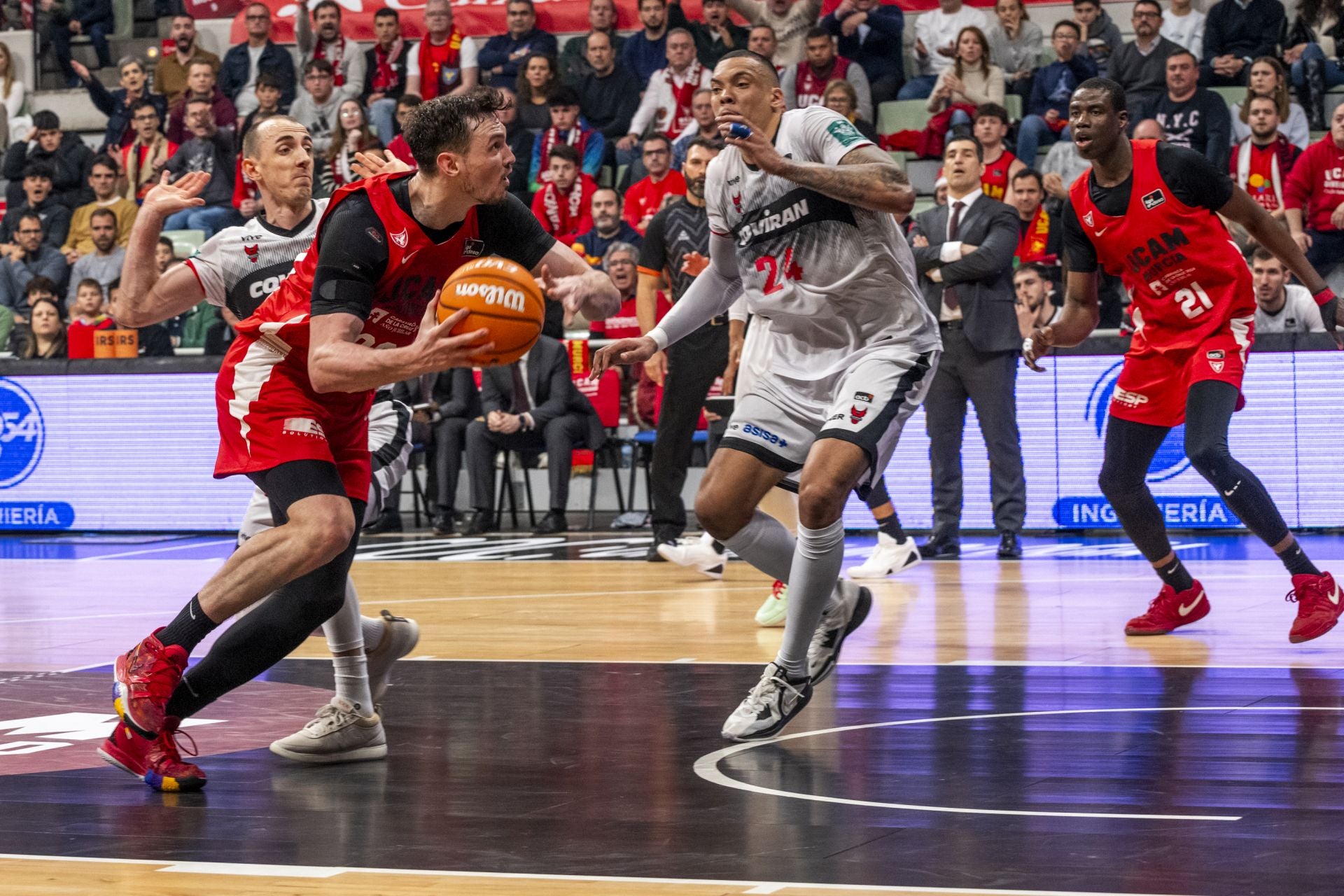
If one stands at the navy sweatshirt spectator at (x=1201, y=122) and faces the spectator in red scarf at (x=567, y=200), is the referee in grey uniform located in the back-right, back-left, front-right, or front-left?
front-left

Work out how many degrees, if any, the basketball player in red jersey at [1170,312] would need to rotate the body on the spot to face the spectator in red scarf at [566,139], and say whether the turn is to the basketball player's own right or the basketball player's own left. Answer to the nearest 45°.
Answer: approximately 90° to the basketball player's own right

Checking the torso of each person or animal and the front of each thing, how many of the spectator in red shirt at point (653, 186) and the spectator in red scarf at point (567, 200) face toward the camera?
2

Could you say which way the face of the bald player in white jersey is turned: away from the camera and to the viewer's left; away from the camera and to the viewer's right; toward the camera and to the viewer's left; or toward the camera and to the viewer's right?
toward the camera and to the viewer's right

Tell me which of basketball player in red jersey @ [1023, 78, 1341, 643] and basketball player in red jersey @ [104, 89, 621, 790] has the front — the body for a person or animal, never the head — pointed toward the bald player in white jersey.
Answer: basketball player in red jersey @ [1023, 78, 1341, 643]

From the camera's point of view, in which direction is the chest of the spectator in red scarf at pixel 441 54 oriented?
toward the camera

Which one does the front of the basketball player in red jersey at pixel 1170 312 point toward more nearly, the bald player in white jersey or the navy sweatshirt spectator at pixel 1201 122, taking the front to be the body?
the bald player in white jersey

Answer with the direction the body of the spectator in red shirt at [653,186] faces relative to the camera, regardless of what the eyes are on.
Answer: toward the camera

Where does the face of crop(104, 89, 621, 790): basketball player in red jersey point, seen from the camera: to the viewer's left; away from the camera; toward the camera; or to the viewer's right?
to the viewer's right

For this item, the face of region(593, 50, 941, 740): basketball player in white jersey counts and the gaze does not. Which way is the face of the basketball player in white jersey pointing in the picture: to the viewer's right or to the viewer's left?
to the viewer's left

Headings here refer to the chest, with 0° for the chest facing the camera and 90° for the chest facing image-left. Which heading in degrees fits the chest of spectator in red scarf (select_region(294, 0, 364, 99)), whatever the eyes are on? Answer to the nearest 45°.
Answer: approximately 0°

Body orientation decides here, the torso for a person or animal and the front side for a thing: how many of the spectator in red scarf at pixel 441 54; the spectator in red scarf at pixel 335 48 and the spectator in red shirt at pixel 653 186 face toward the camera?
3

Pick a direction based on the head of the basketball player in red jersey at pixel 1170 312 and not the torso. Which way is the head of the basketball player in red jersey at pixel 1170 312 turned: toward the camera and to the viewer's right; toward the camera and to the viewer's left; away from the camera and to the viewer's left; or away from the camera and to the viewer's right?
toward the camera and to the viewer's left

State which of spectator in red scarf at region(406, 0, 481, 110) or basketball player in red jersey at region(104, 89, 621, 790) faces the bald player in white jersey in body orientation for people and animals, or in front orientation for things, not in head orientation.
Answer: the spectator in red scarf

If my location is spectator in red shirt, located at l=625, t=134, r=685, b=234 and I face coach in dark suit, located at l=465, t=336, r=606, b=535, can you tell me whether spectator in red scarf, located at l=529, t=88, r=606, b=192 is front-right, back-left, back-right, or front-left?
back-right

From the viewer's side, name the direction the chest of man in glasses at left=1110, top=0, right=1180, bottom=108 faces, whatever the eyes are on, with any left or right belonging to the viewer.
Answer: facing the viewer

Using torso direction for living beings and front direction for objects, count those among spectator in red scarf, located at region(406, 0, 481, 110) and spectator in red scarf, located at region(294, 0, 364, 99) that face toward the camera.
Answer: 2

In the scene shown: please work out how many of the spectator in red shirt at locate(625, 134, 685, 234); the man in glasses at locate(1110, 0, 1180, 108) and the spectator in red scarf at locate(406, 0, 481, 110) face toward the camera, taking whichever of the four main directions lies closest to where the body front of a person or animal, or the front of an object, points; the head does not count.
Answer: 3
